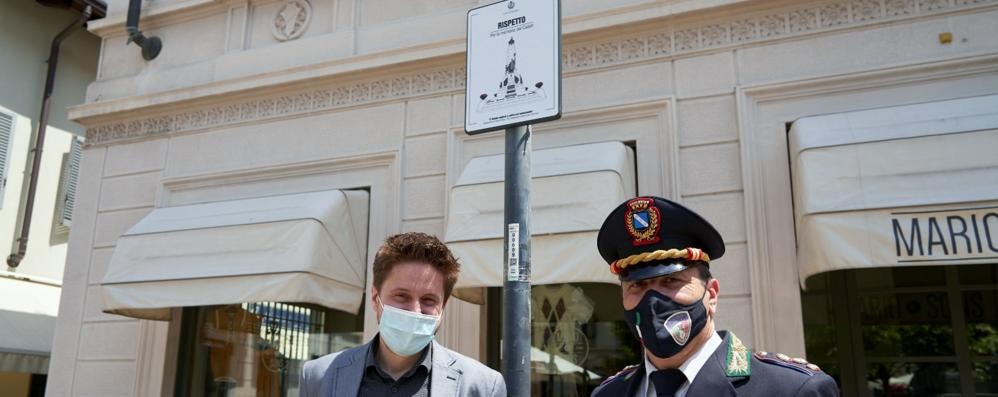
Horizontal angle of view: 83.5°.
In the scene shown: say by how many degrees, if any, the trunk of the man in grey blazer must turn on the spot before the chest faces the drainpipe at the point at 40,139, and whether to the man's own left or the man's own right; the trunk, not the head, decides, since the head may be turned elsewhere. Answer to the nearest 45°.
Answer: approximately 135° to the man's own right

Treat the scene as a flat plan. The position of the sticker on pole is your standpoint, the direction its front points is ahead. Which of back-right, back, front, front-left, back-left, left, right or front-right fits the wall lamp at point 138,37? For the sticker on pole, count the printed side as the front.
back-right

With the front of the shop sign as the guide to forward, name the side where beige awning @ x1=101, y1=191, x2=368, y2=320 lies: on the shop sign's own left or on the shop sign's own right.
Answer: on the shop sign's own right

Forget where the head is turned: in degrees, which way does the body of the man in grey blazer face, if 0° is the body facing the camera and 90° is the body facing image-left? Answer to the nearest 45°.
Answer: approximately 0°

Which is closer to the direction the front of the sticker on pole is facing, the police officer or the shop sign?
the police officer

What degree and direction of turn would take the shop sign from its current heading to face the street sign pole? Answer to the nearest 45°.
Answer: approximately 45° to its right

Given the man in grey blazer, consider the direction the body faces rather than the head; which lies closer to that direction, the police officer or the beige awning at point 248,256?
the police officer

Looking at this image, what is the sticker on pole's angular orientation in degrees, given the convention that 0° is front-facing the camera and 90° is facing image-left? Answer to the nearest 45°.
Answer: approximately 0°
